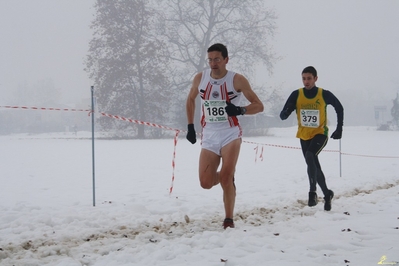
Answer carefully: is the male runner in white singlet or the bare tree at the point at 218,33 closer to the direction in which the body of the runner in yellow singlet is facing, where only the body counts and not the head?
the male runner in white singlet

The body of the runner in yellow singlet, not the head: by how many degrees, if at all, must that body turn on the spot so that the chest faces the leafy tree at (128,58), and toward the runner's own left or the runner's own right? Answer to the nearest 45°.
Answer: approximately 90° to the runner's own right

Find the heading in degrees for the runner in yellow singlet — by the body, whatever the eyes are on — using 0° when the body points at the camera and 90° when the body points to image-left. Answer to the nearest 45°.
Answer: approximately 45°

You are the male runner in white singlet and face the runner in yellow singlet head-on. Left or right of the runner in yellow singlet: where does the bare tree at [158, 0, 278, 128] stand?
left

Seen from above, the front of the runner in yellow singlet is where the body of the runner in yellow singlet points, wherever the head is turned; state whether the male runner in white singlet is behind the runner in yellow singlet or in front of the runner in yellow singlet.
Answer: in front

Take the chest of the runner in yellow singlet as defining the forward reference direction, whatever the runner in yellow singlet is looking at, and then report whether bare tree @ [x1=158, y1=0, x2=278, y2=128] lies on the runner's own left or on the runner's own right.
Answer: on the runner's own right

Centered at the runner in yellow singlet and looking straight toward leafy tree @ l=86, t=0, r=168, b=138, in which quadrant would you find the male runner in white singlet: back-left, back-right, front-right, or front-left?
back-left

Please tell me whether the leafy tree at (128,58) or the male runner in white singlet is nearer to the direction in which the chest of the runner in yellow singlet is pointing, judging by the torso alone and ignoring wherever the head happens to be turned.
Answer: the male runner in white singlet
